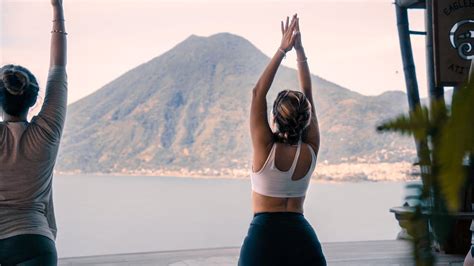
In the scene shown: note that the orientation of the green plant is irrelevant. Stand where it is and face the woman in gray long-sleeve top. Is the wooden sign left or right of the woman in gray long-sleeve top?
right

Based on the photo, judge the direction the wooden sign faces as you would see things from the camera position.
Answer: facing the viewer

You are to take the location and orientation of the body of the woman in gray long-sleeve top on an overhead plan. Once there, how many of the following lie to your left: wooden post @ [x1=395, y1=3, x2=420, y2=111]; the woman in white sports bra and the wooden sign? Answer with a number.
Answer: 0

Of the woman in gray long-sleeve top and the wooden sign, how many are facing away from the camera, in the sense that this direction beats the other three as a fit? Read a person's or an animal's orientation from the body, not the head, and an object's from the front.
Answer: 1

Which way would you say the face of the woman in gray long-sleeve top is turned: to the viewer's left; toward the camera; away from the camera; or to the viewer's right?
away from the camera

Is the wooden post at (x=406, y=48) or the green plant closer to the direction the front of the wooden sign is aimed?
the green plant

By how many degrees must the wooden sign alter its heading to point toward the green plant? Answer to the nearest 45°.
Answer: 0° — it already faces it

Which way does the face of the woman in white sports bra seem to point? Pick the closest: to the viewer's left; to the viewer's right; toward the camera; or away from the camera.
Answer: away from the camera

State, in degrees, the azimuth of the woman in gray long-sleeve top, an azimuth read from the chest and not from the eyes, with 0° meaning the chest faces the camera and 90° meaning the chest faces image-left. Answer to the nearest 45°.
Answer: approximately 180°

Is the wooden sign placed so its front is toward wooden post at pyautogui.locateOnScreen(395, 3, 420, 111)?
no

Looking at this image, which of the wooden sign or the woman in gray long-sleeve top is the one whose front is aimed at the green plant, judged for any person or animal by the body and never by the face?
the wooden sign

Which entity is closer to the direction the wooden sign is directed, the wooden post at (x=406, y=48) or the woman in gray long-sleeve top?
the woman in gray long-sleeve top

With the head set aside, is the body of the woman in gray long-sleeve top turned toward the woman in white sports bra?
no

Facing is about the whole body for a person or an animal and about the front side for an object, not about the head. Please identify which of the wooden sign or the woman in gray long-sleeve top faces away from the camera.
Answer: the woman in gray long-sleeve top

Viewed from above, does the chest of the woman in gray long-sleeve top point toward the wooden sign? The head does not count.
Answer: no
